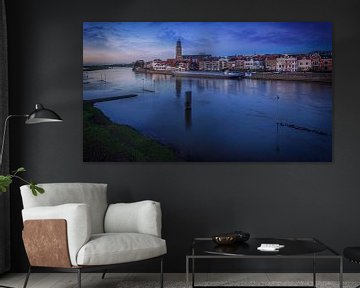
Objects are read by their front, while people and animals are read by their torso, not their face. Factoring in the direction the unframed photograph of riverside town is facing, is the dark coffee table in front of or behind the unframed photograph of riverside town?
in front

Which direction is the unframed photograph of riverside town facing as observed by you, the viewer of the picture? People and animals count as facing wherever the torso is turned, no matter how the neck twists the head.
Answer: facing the viewer

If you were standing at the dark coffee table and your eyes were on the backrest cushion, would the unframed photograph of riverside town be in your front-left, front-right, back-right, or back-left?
front-right

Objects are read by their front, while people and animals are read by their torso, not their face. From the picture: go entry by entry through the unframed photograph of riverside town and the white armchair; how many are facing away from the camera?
0

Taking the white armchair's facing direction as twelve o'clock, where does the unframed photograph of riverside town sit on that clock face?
The unframed photograph of riverside town is roughly at 9 o'clock from the white armchair.

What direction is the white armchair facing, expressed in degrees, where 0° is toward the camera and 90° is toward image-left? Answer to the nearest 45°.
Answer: approximately 315°

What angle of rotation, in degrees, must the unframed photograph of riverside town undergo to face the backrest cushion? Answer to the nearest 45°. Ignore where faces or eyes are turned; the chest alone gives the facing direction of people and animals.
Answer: approximately 45° to its right

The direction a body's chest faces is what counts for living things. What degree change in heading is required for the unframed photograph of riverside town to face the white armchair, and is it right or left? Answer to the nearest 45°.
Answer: approximately 45° to its right

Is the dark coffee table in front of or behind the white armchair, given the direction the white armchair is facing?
in front
